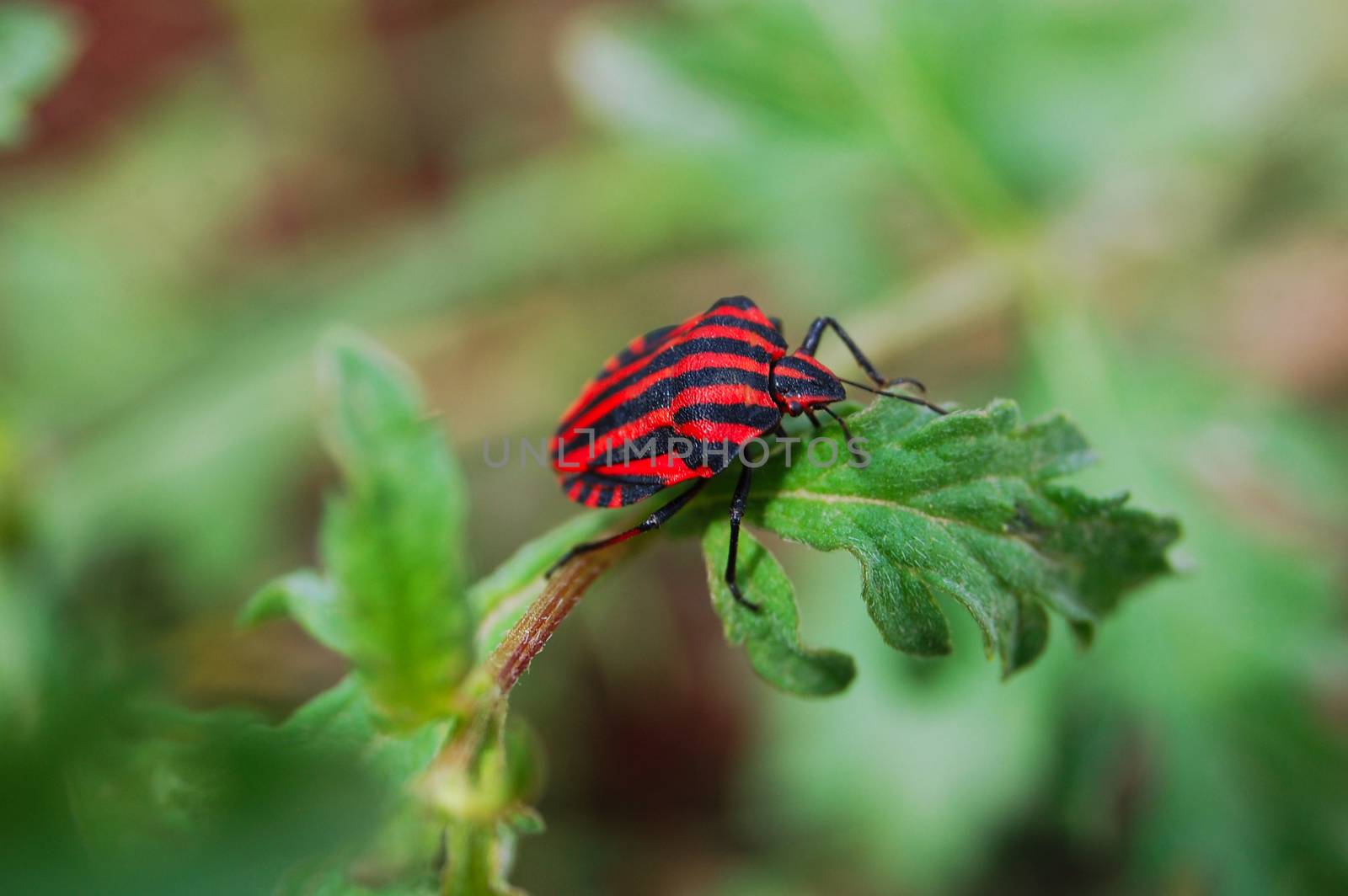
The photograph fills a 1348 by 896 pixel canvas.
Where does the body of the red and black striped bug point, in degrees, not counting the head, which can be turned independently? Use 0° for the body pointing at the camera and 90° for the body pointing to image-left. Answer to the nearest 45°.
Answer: approximately 270°
